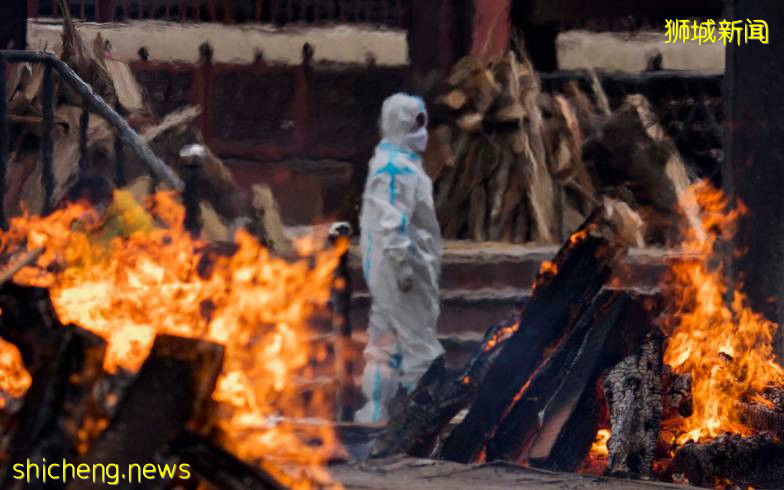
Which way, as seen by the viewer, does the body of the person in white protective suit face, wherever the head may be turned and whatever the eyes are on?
to the viewer's right

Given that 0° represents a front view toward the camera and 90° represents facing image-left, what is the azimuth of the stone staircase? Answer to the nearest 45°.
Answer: approximately 0°

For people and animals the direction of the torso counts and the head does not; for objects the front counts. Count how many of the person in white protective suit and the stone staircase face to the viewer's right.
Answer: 1

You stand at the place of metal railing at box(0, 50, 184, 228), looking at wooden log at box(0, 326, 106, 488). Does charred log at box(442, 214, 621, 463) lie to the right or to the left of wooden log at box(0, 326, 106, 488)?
left

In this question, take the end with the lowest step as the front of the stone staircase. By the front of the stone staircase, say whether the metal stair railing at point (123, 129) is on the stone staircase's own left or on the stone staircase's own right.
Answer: on the stone staircase's own right

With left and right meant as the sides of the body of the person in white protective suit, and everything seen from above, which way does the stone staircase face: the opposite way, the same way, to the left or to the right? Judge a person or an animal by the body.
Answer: to the right

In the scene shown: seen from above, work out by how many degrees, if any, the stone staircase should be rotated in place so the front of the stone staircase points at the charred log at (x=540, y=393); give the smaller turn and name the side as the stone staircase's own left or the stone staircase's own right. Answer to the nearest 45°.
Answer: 0° — it already faces it

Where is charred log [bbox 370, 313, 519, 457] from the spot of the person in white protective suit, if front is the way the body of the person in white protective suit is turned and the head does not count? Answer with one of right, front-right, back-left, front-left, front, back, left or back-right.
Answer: right

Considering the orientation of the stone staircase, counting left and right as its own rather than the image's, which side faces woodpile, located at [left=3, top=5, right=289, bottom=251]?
right

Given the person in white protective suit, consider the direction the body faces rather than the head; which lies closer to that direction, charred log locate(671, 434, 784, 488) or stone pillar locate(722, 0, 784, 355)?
the stone pillar
